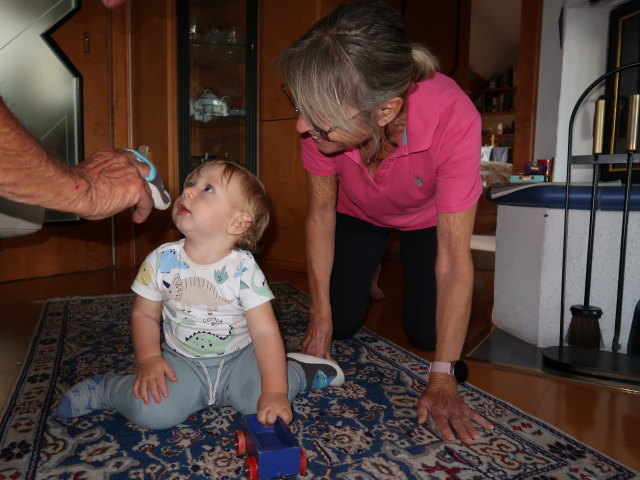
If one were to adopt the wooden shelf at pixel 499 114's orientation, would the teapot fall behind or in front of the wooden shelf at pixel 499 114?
in front

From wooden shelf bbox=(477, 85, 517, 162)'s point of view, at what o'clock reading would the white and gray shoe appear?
The white and gray shoe is roughly at 12 o'clock from the wooden shelf.

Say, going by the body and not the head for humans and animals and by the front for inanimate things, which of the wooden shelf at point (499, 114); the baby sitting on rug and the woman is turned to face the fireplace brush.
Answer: the wooden shelf

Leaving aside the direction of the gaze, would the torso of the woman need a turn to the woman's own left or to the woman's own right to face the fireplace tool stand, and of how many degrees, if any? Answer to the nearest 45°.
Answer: approximately 135° to the woman's own left

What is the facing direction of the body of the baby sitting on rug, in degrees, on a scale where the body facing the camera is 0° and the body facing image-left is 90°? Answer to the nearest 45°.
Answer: approximately 0°

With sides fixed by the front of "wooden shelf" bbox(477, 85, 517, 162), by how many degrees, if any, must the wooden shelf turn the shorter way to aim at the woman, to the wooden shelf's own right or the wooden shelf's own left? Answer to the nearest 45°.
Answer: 0° — it already faces them

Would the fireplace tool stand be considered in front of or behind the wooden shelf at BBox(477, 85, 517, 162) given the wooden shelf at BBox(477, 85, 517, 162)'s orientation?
in front

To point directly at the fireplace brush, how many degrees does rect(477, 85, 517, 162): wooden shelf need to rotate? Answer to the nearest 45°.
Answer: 0° — it already faces it
